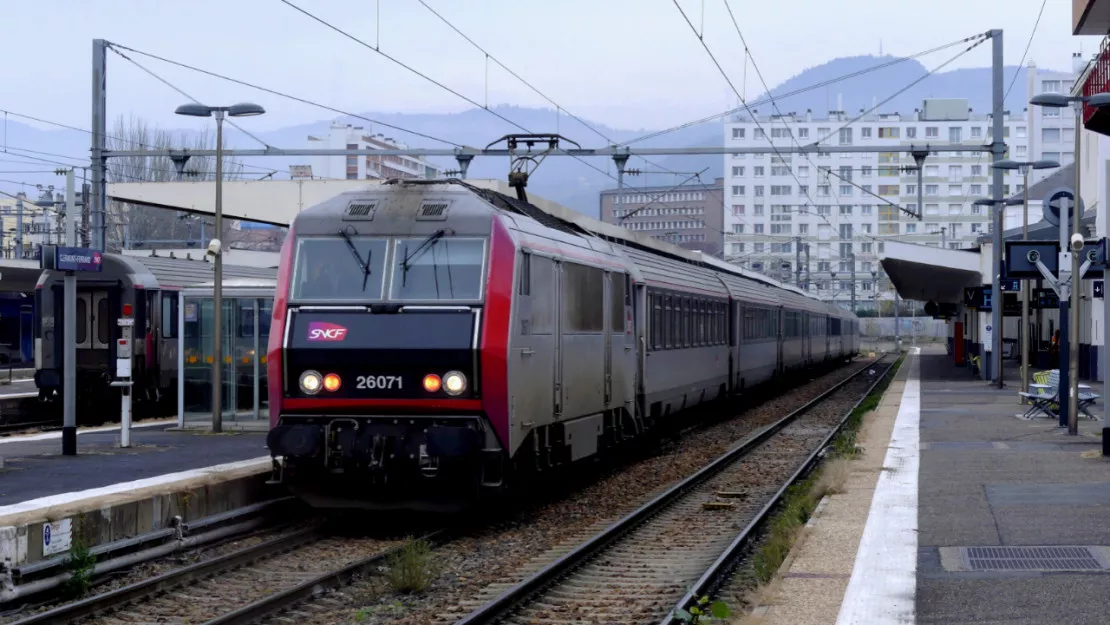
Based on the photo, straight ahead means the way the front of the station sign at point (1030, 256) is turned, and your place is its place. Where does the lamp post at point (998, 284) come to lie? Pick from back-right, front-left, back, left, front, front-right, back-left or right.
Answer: back

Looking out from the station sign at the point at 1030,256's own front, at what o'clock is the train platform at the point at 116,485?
The train platform is roughly at 1 o'clock from the station sign.

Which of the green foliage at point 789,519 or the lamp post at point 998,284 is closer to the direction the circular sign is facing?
the green foliage

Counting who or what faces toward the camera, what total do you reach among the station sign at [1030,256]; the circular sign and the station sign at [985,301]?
3

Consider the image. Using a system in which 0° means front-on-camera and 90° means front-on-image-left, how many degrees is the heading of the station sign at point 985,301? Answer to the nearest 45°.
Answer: approximately 0°
